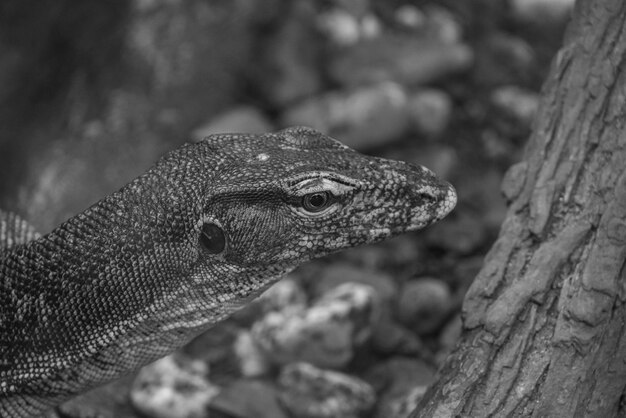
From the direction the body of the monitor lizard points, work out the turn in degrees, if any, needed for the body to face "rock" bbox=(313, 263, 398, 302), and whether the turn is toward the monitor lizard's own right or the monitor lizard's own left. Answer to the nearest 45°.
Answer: approximately 45° to the monitor lizard's own left

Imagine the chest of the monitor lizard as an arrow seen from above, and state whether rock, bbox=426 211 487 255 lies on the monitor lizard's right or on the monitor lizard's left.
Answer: on the monitor lizard's left

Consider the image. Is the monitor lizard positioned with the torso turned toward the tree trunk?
yes

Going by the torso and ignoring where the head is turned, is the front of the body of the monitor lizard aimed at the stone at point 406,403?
no

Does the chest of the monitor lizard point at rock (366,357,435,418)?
no

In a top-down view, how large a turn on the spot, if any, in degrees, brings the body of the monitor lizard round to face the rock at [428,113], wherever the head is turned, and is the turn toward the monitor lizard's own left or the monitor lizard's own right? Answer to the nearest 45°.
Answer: approximately 45° to the monitor lizard's own left

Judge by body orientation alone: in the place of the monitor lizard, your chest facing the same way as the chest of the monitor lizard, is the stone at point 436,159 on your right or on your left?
on your left

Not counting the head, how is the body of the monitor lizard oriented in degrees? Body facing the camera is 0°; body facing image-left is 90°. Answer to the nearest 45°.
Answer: approximately 270°

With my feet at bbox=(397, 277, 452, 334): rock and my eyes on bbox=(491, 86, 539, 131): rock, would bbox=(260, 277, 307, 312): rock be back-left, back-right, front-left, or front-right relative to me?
back-left

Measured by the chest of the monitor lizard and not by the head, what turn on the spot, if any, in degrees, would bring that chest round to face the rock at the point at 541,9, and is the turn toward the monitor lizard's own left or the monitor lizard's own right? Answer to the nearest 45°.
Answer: approximately 45° to the monitor lizard's own left

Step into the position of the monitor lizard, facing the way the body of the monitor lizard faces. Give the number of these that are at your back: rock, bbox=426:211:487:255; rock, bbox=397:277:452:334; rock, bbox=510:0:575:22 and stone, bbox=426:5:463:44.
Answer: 0

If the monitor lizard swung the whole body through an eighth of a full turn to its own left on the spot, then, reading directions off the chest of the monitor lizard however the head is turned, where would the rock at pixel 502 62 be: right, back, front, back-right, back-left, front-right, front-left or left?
front
